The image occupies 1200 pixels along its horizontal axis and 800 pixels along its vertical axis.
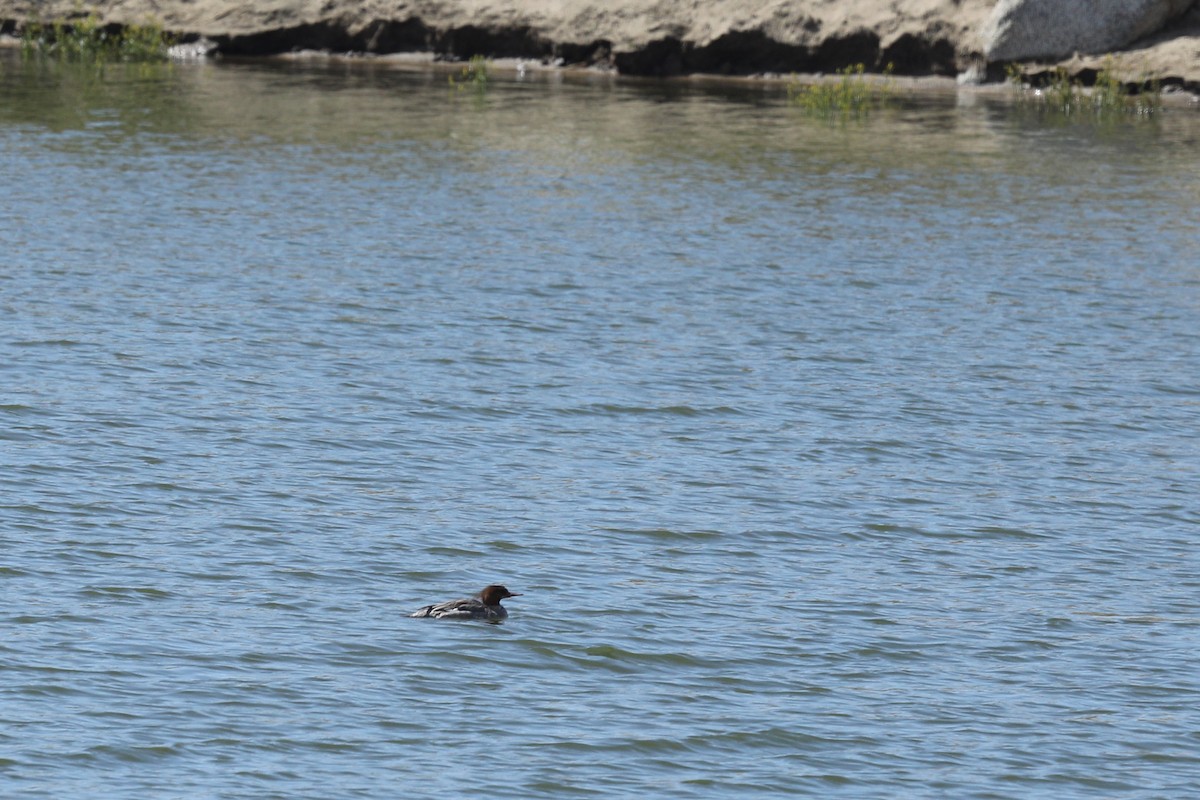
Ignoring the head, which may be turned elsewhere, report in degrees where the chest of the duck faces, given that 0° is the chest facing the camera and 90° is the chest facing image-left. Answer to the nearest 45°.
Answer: approximately 270°

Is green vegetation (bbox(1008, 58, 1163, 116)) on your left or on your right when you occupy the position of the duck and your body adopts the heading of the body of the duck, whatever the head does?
on your left
